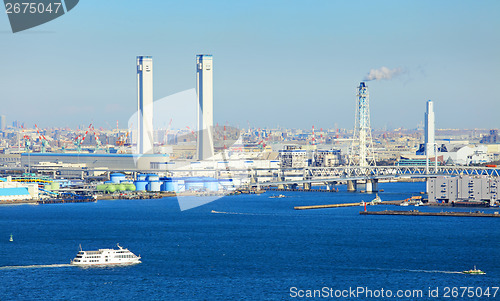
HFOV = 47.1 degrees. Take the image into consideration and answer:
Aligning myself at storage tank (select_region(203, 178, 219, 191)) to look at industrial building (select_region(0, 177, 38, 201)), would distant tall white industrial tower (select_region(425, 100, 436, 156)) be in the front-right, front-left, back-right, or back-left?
back-right

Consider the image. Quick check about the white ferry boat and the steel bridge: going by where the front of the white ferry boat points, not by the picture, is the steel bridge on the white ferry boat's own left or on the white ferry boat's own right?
on the white ferry boat's own left

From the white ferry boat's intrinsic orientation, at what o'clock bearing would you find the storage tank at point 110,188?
The storage tank is roughly at 9 o'clock from the white ferry boat.

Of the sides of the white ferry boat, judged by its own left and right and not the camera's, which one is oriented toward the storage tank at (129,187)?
left

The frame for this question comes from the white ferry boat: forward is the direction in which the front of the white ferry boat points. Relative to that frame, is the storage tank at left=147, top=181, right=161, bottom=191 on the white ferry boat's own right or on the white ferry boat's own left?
on the white ferry boat's own left

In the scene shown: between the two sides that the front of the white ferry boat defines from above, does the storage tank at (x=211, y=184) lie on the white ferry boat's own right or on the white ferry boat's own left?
on the white ferry boat's own left

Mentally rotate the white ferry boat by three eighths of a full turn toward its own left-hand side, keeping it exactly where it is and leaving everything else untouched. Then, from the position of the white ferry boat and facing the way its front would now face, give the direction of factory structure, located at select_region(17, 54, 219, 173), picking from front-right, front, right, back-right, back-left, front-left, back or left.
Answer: front-right

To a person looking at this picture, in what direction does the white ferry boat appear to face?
facing to the right of the viewer
